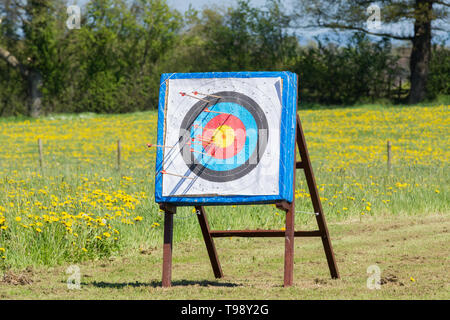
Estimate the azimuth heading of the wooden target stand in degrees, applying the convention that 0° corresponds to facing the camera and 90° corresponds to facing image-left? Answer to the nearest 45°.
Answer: approximately 45°

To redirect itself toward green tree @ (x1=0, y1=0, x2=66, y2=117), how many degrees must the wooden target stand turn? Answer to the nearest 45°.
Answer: approximately 135° to its right
